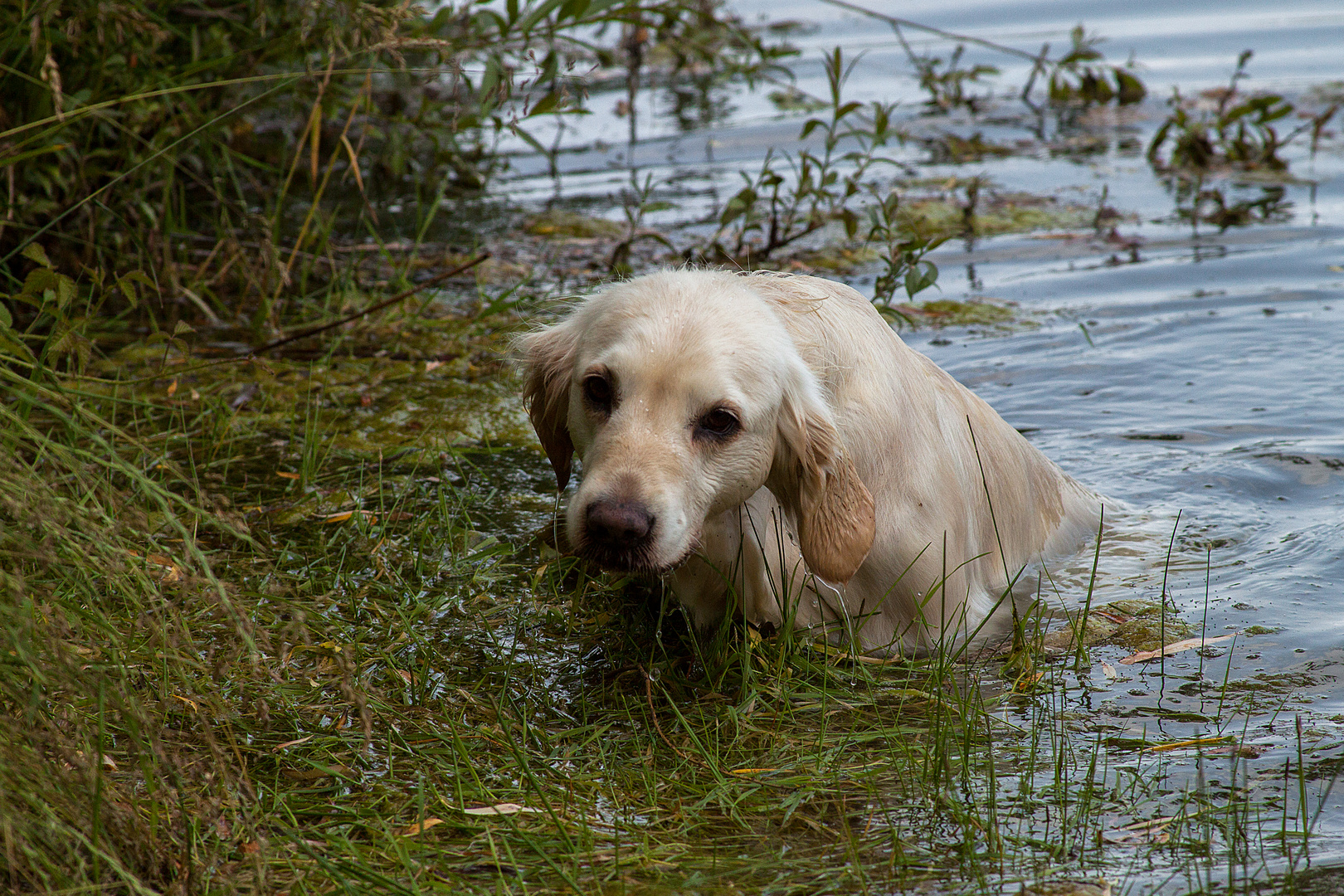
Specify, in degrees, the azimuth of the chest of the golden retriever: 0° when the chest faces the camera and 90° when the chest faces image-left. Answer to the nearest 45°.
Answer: approximately 45°

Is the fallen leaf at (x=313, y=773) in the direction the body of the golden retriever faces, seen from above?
yes

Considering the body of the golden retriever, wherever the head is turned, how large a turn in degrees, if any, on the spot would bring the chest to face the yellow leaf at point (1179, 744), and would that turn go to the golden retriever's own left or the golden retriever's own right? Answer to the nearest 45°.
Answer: approximately 90° to the golden retriever's own left

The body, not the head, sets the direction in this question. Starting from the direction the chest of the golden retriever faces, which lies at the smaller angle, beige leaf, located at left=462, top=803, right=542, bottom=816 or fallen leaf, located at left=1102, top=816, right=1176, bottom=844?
the beige leaf

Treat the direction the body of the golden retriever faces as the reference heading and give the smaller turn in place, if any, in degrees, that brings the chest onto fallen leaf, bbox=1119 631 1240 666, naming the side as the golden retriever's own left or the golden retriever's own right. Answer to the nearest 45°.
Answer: approximately 135° to the golden retriever's own left

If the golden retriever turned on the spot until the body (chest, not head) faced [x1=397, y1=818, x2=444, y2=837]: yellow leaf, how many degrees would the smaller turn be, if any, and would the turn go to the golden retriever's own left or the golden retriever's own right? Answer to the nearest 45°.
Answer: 0° — it already faces it

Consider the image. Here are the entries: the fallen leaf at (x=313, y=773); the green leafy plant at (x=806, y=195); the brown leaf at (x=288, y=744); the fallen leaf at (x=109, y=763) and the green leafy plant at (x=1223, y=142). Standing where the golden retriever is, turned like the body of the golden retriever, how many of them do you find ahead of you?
3

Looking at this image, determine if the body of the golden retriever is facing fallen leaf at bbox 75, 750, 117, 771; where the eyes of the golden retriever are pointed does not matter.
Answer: yes

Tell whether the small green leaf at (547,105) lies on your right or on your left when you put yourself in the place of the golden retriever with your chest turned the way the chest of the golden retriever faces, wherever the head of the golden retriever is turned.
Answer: on your right

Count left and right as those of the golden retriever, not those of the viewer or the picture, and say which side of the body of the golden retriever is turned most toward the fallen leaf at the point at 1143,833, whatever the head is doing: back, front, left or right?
left
